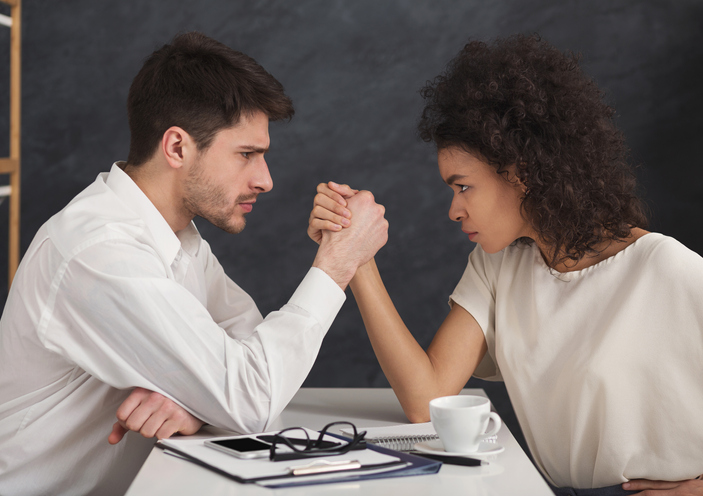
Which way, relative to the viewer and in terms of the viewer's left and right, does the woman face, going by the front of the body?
facing the viewer and to the left of the viewer

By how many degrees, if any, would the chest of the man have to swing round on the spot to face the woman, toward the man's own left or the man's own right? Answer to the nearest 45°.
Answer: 0° — they already face them

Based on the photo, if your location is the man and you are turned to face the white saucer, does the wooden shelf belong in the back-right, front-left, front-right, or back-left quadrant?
back-left

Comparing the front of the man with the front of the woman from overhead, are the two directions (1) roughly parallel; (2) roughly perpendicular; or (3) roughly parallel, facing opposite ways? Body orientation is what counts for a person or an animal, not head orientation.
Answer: roughly parallel, facing opposite ways

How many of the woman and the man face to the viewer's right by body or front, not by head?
1

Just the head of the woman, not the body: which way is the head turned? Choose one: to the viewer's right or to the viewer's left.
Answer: to the viewer's left

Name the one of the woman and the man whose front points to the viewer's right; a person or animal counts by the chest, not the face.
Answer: the man

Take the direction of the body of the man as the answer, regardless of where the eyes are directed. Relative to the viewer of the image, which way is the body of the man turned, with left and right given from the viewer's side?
facing to the right of the viewer

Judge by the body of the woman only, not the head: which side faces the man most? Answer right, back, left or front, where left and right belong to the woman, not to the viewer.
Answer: front

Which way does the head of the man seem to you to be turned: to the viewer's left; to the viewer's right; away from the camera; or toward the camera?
to the viewer's right
